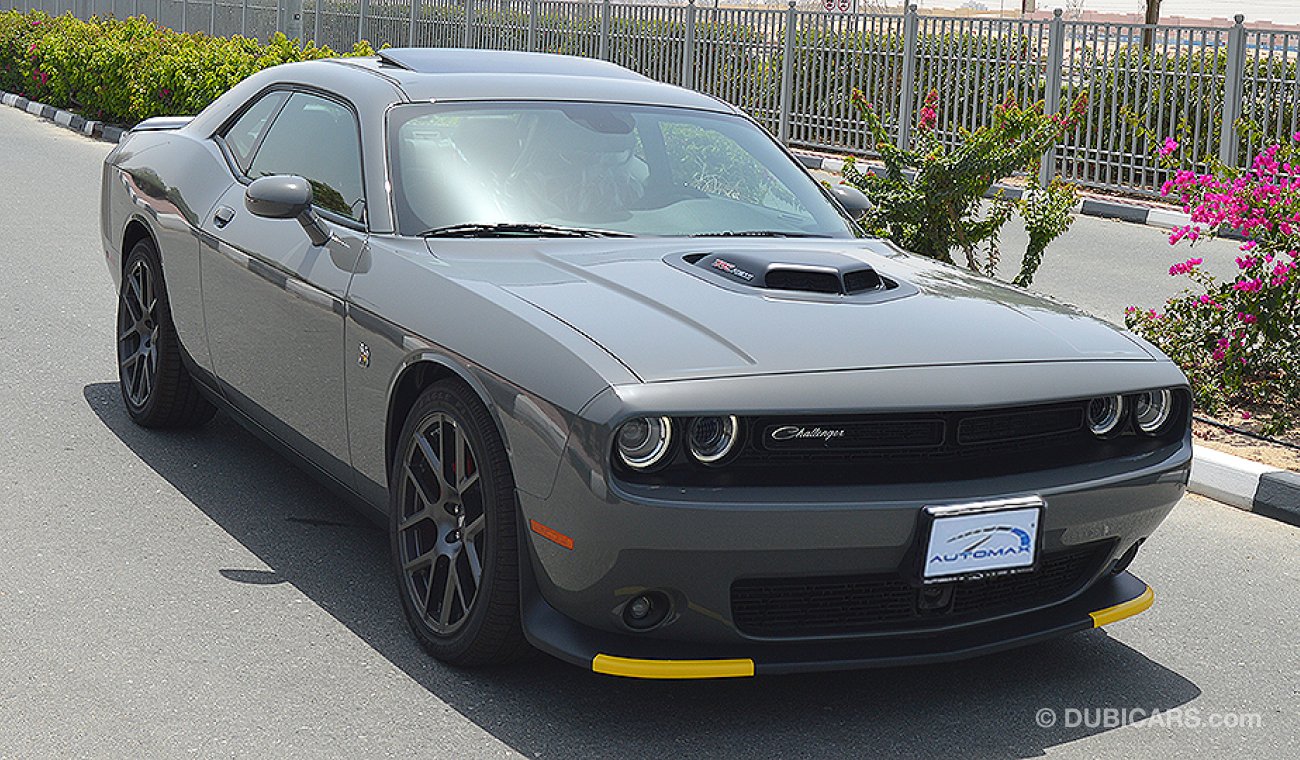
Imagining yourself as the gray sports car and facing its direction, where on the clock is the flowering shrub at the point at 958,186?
The flowering shrub is roughly at 8 o'clock from the gray sports car.

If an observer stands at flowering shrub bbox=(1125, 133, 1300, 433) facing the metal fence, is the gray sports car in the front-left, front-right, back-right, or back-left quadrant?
back-left

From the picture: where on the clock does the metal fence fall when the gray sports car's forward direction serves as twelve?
The metal fence is roughly at 8 o'clock from the gray sports car.

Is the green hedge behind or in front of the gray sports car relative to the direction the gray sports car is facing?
behind

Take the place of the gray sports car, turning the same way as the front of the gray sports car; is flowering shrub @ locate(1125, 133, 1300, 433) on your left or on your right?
on your left

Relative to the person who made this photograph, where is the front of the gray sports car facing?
facing the viewer and to the right of the viewer
